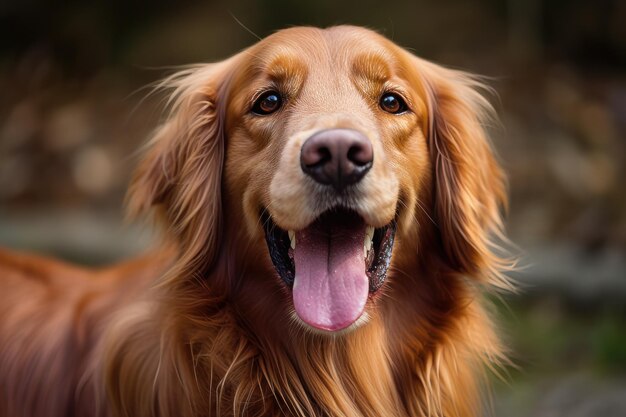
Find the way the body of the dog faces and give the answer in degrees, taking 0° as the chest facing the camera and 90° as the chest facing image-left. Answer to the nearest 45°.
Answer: approximately 315°
